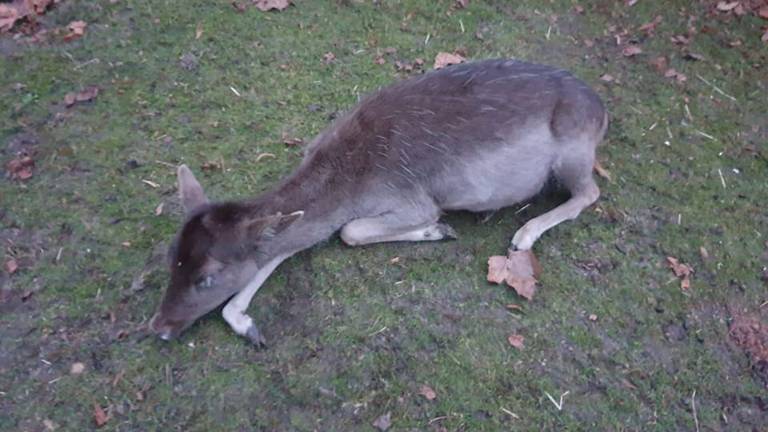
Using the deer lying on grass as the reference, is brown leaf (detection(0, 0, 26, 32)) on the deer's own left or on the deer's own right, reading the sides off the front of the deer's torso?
on the deer's own right

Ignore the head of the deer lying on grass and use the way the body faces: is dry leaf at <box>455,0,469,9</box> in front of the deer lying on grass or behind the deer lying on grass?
behind

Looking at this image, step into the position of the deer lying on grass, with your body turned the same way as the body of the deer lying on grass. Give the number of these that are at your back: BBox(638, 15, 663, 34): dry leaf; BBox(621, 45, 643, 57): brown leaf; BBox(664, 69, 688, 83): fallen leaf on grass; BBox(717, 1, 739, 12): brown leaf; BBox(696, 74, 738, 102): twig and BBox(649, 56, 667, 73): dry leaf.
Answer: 6

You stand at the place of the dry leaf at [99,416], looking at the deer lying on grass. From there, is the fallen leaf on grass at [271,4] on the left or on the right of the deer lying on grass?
left

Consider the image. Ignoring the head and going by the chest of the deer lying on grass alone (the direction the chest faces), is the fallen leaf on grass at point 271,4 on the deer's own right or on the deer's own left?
on the deer's own right

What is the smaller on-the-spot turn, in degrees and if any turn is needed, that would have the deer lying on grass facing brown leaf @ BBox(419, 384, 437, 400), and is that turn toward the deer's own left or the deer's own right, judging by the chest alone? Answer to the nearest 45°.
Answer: approximately 45° to the deer's own left

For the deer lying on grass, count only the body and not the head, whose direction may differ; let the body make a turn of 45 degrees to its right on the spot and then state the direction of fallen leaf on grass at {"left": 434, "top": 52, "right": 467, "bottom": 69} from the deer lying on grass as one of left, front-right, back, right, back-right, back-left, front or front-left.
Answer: right

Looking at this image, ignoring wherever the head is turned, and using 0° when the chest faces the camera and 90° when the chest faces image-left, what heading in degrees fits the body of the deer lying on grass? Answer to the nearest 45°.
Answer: approximately 45°

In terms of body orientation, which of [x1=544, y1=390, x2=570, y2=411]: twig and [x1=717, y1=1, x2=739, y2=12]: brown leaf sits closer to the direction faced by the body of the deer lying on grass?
the twig

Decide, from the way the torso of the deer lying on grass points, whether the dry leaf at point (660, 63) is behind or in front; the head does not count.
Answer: behind

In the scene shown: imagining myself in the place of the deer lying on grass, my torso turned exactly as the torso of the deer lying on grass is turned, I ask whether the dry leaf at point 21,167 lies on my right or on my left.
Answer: on my right

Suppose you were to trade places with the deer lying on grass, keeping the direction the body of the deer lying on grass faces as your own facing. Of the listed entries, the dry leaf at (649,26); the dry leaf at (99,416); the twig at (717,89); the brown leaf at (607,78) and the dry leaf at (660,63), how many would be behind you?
4

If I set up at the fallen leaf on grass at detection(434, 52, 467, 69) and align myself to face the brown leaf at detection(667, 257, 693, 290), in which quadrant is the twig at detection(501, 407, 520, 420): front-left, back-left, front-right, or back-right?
front-right

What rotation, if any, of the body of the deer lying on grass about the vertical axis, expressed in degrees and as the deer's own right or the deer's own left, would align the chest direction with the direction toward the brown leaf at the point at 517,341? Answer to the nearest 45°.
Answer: approximately 90° to the deer's own left

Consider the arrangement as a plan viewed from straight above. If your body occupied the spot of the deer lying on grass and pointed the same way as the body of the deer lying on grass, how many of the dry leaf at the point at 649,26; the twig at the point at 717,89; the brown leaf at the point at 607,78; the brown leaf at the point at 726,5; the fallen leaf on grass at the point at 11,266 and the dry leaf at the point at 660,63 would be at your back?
5

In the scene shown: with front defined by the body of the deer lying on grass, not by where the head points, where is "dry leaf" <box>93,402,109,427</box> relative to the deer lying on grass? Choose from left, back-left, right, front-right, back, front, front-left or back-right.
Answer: front

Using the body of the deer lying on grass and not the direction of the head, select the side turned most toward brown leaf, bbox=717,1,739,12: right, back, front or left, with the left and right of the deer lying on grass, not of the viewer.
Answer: back

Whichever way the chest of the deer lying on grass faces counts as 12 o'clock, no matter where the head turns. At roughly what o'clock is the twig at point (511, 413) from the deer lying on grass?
The twig is roughly at 10 o'clock from the deer lying on grass.
